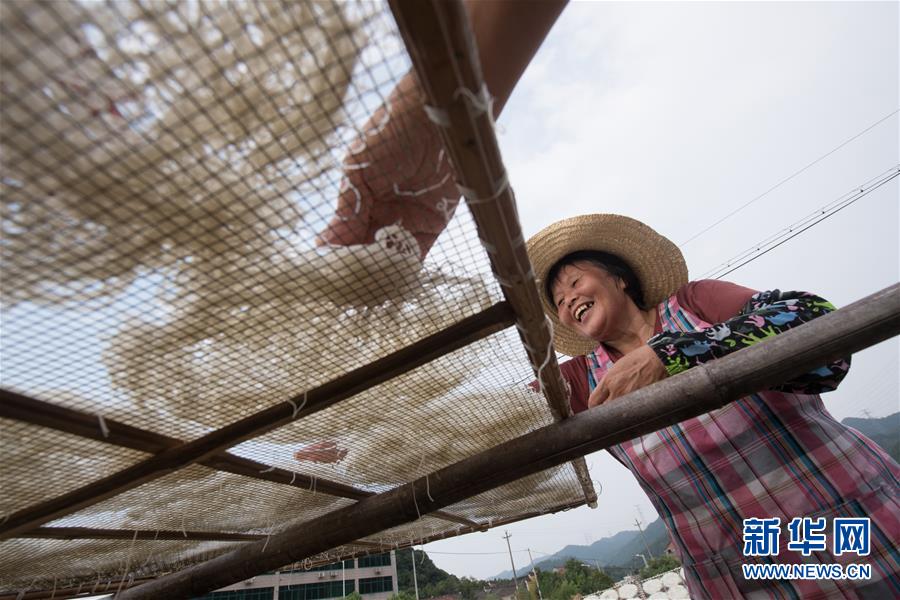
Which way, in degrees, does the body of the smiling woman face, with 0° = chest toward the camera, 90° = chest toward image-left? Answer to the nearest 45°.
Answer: approximately 45°

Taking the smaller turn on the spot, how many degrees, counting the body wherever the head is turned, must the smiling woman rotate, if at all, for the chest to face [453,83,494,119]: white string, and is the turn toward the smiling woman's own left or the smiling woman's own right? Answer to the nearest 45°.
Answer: approximately 45° to the smiling woman's own left

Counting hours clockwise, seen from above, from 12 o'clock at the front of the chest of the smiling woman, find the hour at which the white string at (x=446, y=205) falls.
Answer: The white string is roughly at 11 o'clock from the smiling woman.

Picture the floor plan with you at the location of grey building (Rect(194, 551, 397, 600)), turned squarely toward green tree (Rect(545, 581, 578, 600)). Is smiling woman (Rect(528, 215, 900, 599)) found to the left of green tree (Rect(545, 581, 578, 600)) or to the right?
right

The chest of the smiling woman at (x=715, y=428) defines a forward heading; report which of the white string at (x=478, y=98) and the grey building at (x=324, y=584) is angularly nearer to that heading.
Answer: the white string

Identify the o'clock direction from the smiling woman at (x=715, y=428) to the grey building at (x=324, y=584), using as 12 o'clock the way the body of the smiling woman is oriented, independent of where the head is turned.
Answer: The grey building is roughly at 3 o'clock from the smiling woman.

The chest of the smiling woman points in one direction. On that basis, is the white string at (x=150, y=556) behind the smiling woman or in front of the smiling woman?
in front

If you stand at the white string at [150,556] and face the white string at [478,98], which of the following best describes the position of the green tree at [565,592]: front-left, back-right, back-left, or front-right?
back-left

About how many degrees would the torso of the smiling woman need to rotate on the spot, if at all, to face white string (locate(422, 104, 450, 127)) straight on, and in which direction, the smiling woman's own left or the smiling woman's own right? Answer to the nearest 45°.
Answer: approximately 45° to the smiling woman's own left
